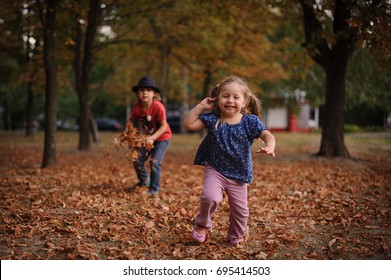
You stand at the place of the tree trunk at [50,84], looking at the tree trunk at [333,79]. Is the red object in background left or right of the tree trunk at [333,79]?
left

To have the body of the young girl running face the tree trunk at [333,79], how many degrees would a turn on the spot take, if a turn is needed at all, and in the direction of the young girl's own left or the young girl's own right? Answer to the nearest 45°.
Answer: approximately 180°

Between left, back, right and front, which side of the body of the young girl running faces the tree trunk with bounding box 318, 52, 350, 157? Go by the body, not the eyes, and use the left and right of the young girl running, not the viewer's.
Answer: back

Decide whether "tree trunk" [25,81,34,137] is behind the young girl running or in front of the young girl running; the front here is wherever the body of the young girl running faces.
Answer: behind

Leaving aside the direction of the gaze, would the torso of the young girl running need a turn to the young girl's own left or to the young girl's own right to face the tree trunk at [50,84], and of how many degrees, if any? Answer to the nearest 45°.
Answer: approximately 135° to the young girl's own right

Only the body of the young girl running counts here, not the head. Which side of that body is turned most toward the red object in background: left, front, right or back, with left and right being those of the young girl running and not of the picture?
back

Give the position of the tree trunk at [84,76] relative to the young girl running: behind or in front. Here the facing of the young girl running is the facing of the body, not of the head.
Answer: behind

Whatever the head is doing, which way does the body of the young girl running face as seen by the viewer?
toward the camera
